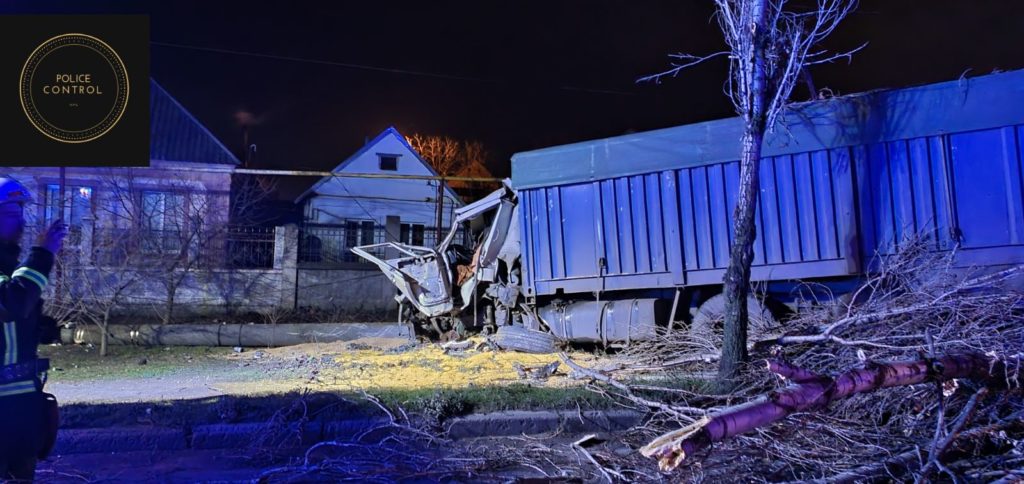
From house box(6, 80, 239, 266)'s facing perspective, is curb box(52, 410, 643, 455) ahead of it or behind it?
ahead

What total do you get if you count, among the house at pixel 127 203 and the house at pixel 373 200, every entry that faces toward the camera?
2

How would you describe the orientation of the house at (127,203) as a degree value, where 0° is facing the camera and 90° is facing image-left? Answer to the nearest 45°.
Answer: approximately 0°

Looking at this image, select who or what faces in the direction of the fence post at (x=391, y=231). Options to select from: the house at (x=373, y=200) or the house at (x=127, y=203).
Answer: the house at (x=373, y=200)

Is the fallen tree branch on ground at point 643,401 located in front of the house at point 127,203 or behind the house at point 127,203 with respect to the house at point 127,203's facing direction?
in front

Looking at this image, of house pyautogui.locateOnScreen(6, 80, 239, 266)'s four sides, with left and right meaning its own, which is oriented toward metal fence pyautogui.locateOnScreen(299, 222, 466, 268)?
left

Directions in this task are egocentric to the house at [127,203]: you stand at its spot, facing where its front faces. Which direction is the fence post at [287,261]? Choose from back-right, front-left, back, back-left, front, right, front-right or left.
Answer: left

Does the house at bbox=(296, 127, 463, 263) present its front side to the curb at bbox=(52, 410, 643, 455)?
yes

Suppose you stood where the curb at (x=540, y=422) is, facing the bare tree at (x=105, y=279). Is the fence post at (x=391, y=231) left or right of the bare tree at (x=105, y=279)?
right

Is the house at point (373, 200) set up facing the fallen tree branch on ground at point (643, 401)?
yes

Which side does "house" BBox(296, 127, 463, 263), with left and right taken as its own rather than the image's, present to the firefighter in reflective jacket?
front

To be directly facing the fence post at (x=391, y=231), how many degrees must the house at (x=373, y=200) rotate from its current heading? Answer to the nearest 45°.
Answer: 0° — it already faces it

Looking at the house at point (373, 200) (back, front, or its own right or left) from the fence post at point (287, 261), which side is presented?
front

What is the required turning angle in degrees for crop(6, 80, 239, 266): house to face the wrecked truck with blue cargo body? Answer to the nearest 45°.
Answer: approximately 45° to its left
